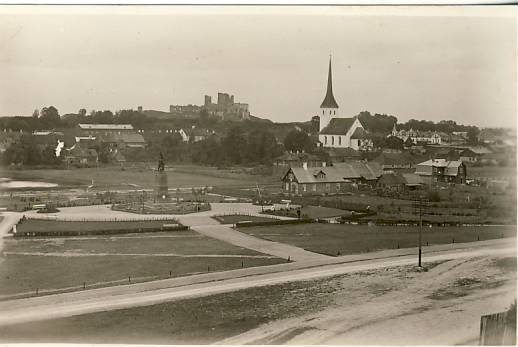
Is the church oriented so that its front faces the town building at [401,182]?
no

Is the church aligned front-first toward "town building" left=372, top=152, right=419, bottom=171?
no

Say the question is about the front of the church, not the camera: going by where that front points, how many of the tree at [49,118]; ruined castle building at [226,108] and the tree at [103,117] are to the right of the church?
0

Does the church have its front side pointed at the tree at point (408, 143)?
no

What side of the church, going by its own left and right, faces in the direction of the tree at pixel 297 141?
front

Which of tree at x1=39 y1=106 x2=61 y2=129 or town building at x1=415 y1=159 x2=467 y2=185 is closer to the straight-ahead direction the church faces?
the tree

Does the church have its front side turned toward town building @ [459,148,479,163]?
no

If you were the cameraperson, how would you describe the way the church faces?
facing away from the viewer and to the left of the viewer

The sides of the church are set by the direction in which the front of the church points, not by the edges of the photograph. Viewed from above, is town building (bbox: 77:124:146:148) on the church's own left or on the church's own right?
on the church's own left
